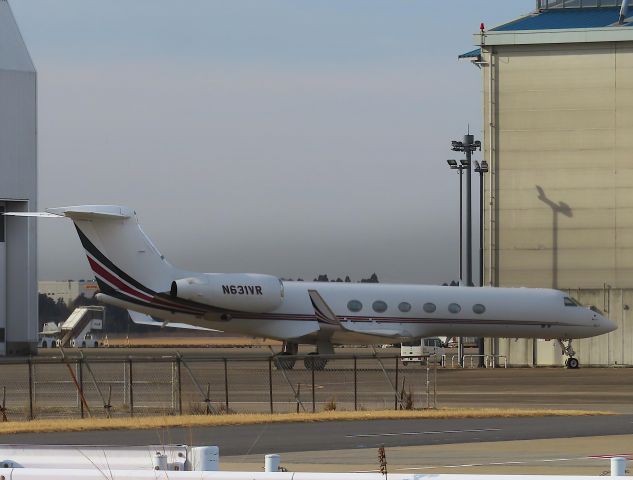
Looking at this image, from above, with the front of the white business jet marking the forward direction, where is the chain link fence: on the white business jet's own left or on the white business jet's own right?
on the white business jet's own right

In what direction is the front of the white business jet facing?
to the viewer's right
